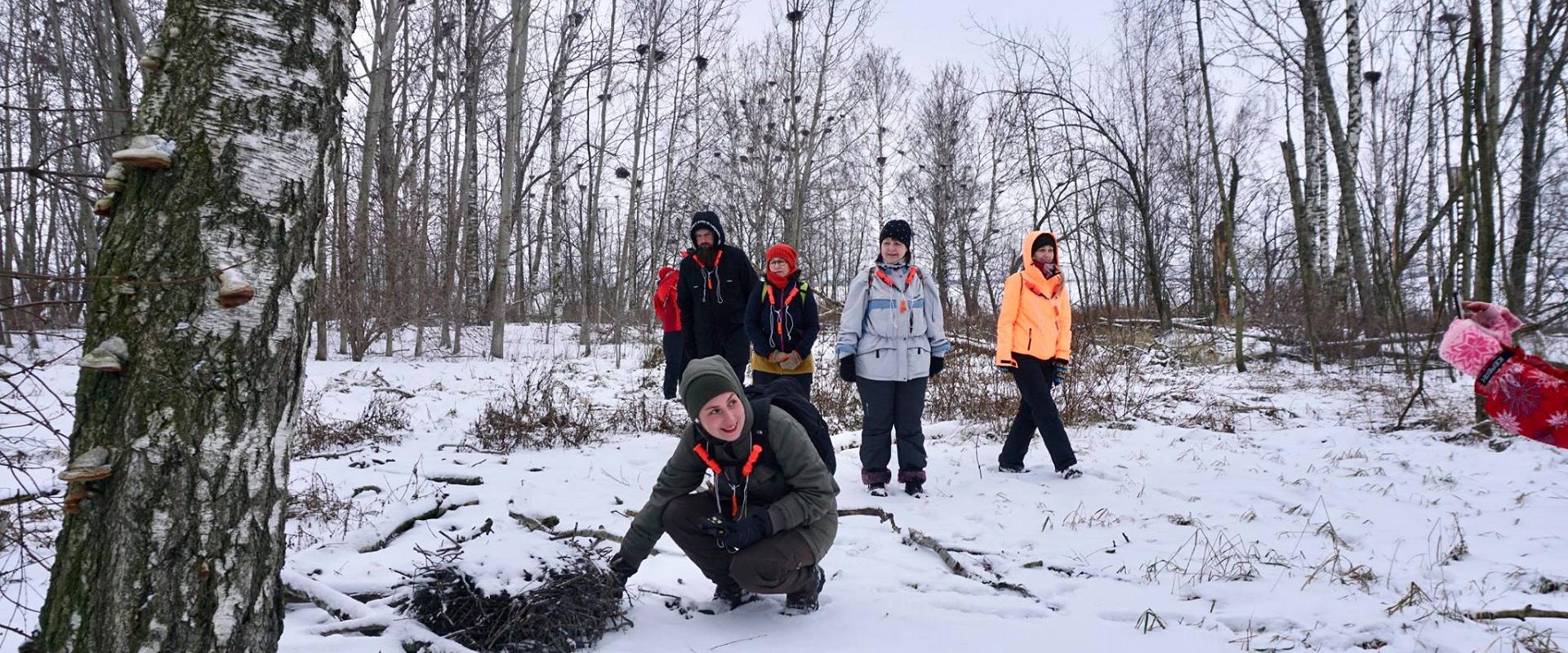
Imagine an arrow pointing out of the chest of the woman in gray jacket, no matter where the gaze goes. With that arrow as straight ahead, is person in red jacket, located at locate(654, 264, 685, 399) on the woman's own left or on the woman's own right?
on the woman's own right

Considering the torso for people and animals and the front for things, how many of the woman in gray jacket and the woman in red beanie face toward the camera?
2

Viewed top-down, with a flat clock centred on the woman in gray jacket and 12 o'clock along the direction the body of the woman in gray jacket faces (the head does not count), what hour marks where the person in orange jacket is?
The person in orange jacket is roughly at 8 o'clock from the woman in gray jacket.

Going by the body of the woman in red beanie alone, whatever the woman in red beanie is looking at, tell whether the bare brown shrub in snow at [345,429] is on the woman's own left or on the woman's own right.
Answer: on the woman's own right

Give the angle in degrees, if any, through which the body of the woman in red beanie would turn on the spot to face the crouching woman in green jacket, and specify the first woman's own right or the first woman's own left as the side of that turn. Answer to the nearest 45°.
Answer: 0° — they already face them

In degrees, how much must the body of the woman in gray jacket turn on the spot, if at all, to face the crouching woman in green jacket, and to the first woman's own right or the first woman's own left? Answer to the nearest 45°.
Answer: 0° — they already face them

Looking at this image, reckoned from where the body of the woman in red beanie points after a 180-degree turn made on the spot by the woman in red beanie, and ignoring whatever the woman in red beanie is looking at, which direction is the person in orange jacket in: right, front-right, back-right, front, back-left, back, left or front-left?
right

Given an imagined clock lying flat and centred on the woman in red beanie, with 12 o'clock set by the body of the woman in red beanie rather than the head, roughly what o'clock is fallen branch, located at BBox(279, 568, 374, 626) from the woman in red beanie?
The fallen branch is roughly at 1 o'clock from the woman in red beanie.

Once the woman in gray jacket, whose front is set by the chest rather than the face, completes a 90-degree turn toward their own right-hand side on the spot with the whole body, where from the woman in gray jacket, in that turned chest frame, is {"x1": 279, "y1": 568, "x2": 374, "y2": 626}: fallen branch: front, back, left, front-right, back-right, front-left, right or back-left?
front-left

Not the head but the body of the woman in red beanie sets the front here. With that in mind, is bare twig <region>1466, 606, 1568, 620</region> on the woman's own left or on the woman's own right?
on the woman's own left

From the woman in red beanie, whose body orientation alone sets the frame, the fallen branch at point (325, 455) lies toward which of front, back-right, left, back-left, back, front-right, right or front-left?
right

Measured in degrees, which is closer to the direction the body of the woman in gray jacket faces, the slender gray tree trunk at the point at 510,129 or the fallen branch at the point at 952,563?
the fallen branch

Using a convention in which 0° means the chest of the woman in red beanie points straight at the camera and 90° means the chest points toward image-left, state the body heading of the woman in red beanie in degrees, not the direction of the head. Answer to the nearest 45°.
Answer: approximately 0°
